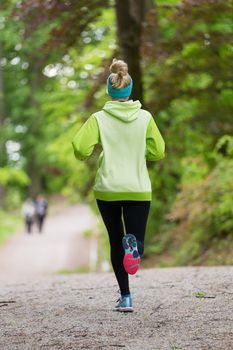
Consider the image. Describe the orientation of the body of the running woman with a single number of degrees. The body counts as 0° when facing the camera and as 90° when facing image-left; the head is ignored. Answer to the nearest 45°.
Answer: approximately 180°

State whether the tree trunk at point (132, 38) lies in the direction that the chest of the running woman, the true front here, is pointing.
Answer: yes

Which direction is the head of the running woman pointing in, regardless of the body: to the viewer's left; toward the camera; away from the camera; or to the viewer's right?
away from the camera
